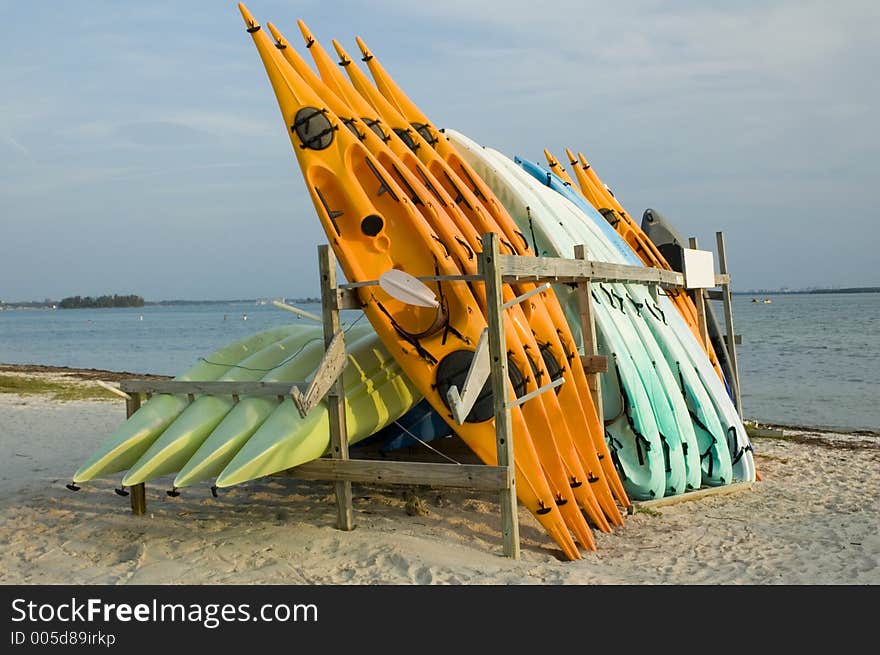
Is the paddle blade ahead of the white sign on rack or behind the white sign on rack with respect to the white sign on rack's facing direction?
ahead

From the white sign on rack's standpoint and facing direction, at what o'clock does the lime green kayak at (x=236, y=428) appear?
The lime green kayak is roughly at 1 o'clock from the white sign on rack.

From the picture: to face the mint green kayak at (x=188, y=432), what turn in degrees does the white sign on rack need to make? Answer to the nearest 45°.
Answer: approximately 45° to its right

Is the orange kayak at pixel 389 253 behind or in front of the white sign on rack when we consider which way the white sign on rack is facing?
in front

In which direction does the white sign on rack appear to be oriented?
toward the camera
